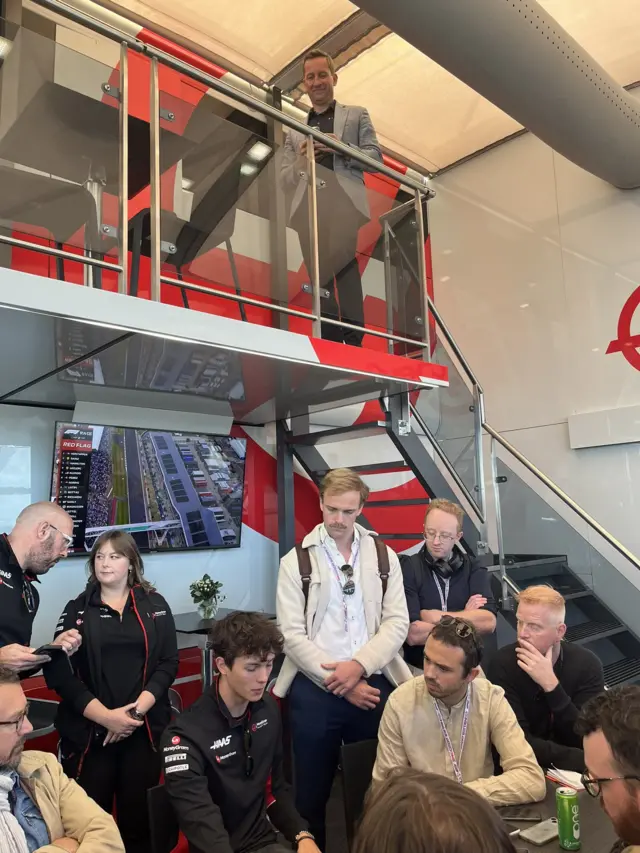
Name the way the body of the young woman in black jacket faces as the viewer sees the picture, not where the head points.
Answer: toward the camera

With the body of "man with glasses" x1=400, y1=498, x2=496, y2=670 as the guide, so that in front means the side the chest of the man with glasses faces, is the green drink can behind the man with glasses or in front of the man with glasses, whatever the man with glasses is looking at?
in front

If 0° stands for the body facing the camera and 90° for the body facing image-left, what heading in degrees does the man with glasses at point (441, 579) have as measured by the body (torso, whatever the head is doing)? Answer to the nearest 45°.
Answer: approximately 0°

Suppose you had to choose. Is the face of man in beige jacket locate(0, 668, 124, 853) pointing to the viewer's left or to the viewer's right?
to the viewer's right

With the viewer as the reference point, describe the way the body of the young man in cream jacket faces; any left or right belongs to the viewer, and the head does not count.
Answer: facing the viewer

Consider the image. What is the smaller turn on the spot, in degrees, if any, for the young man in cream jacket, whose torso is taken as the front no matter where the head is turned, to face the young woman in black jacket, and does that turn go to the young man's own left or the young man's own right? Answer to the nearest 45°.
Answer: approximately 90° to the young man's own right

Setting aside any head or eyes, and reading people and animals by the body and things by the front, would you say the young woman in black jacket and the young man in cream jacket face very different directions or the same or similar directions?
same or similar directions

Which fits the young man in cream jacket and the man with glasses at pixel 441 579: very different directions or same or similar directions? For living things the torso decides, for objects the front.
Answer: same or similar directions

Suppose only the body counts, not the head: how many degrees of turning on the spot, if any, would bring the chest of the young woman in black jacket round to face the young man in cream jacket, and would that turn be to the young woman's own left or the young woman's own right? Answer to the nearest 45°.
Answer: approximately 90° to the young woman's own left

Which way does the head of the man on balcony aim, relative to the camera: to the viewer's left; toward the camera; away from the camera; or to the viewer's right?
toward the camera

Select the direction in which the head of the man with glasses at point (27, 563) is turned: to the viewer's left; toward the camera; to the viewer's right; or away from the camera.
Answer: to the viewer's right

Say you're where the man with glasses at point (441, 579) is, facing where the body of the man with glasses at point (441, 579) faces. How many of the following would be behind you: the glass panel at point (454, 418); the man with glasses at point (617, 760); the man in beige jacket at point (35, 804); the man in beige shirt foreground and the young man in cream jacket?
1

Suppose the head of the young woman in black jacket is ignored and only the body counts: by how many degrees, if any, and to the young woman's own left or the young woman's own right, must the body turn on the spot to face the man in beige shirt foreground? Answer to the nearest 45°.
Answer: approximately 45° to the young woman's own left

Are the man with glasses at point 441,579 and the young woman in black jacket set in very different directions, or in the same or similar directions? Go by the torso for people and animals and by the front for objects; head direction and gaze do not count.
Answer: same or similar directions
